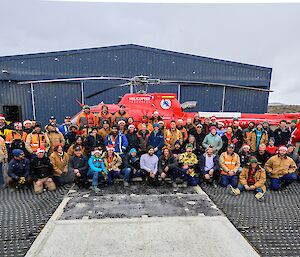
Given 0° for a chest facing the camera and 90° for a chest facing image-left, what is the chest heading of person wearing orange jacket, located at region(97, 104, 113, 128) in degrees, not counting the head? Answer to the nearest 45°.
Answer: approximately 0°

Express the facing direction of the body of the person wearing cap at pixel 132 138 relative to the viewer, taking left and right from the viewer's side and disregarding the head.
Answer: facing the viewer

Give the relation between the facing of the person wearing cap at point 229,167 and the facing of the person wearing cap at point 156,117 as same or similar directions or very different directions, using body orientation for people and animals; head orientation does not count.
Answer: same or similar directions

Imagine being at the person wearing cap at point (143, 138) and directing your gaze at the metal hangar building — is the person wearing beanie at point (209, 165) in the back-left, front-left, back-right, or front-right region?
back-right

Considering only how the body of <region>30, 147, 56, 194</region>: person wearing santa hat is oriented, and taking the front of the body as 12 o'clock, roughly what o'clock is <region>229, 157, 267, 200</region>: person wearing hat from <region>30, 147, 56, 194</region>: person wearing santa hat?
<region>229, 157, 267, 200</region>: person wearing hat is roughly at 10 o'clock from <region>30, 147, 56, 194</region>: person wearing santa hat.

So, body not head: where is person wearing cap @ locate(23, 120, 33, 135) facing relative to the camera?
toward the camera

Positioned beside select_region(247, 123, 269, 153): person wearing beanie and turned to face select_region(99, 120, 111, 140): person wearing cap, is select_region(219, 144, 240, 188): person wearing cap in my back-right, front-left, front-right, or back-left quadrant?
front-left

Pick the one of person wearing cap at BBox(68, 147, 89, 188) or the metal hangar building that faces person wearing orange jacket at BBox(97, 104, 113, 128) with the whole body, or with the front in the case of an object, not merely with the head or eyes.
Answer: the metal hangar building

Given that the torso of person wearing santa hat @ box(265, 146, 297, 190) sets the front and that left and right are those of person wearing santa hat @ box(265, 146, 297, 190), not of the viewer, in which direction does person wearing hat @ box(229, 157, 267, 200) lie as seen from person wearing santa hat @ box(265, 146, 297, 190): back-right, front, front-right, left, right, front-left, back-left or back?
front-right

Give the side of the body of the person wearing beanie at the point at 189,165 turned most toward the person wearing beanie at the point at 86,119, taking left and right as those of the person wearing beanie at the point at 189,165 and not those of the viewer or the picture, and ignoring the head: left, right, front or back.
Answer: right

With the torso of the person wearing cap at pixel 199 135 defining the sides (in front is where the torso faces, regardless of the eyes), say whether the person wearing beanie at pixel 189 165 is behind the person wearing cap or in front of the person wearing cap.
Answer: in front

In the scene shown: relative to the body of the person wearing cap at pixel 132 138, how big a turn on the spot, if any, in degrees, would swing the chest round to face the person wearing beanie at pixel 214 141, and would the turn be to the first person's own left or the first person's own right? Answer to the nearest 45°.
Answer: approximately 90° to the first person's own left

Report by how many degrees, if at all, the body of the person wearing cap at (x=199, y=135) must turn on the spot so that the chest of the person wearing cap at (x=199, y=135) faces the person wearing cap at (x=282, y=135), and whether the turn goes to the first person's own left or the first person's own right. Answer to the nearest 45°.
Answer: approximately 90° to the first person's own left

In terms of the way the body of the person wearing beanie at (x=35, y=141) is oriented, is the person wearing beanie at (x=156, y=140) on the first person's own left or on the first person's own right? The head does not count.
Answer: on the first person's own left

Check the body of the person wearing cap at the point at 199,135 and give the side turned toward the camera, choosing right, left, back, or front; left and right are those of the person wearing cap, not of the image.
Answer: front
